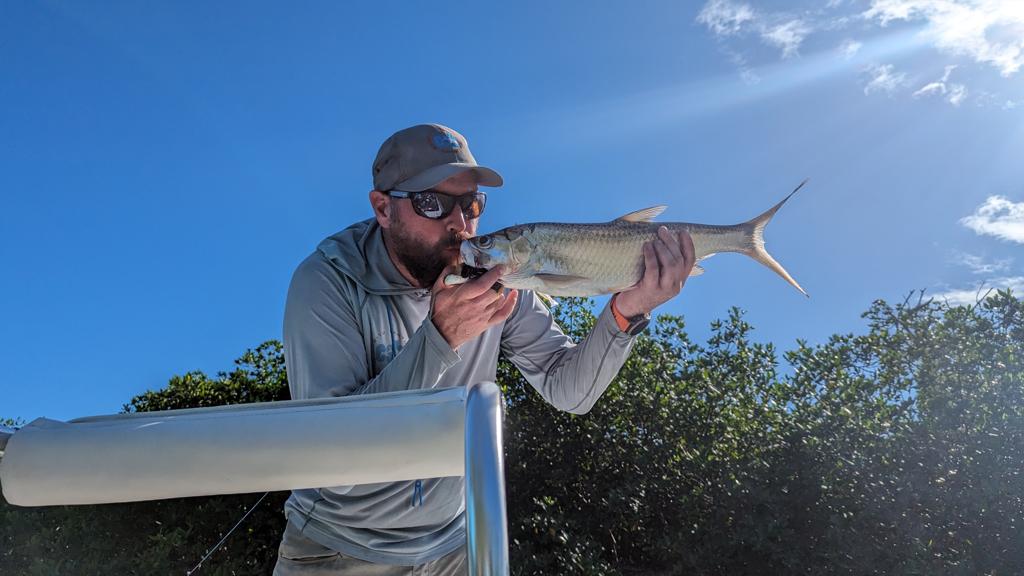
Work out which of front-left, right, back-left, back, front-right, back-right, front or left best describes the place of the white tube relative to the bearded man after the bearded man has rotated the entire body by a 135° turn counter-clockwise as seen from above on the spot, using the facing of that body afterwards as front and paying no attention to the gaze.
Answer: back

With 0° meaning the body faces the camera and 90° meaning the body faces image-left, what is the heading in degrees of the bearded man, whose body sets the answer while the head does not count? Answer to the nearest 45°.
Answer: approximately 315°
